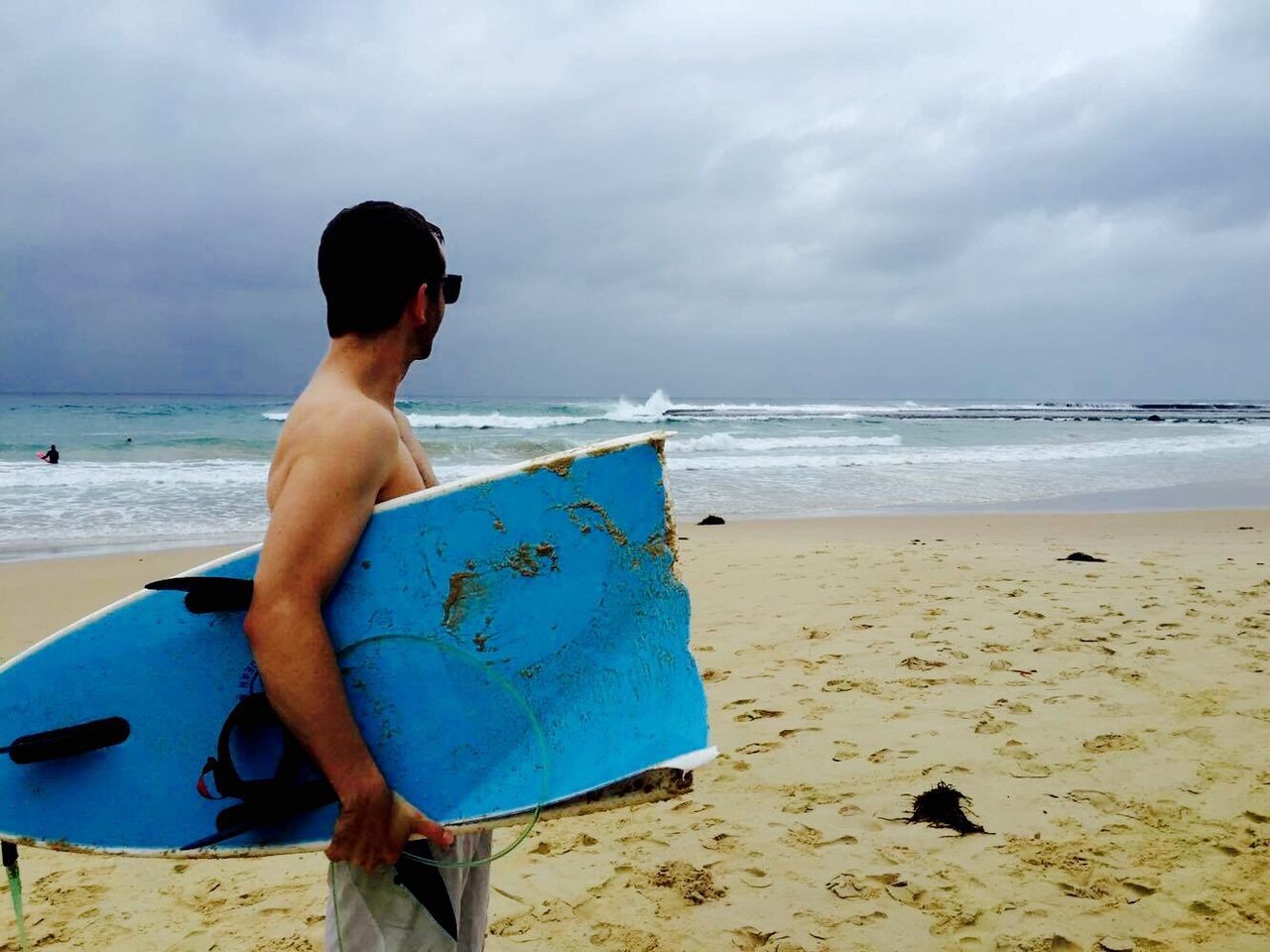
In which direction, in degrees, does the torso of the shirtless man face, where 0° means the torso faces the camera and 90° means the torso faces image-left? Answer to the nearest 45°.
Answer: approximately 270°

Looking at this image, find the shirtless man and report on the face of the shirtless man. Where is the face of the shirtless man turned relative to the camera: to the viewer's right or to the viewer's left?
to the viewer's right
